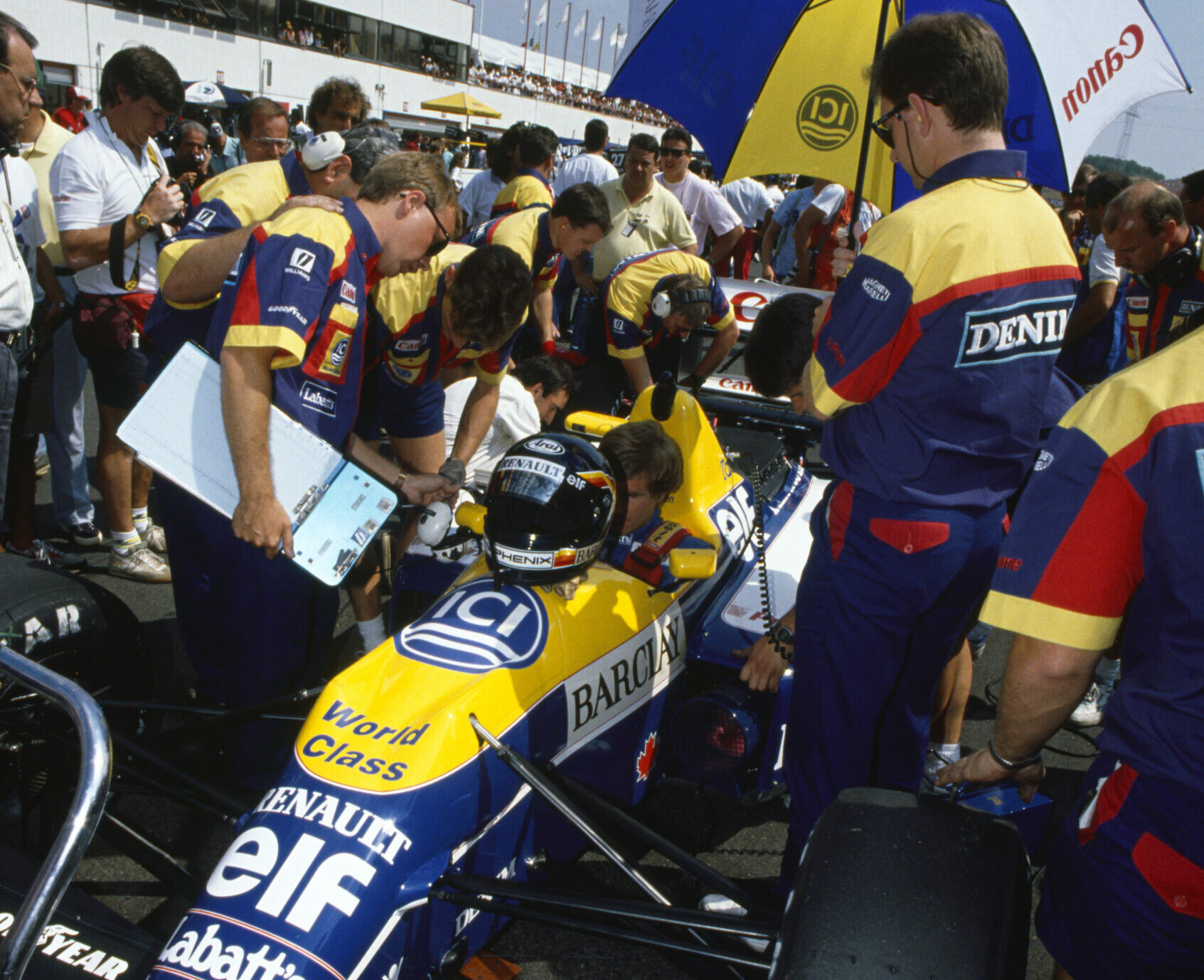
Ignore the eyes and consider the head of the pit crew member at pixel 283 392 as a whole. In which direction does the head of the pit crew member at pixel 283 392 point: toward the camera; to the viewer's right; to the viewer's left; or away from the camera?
to the viewer's right

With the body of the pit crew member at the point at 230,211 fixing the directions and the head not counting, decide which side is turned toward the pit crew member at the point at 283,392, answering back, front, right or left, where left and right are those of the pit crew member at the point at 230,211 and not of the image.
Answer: right

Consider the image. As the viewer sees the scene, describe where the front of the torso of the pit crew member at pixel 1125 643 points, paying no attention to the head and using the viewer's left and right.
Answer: facing away from the viewer and to the left of the viewer

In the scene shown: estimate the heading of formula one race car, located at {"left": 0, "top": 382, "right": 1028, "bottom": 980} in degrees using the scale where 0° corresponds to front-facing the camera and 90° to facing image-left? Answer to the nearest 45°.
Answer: approximately 45°

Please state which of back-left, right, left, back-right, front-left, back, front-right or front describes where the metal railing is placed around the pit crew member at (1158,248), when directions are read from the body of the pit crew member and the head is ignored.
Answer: front-left

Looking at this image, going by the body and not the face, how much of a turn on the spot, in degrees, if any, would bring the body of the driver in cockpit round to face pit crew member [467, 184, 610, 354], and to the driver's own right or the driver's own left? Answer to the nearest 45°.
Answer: approximately 135° to the driver's own right

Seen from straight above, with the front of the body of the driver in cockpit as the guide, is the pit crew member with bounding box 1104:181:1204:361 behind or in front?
behind

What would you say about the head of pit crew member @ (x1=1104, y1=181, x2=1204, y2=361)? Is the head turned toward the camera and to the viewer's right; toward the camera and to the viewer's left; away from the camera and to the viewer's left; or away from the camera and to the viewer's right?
toward the camera and to the viewer's left
